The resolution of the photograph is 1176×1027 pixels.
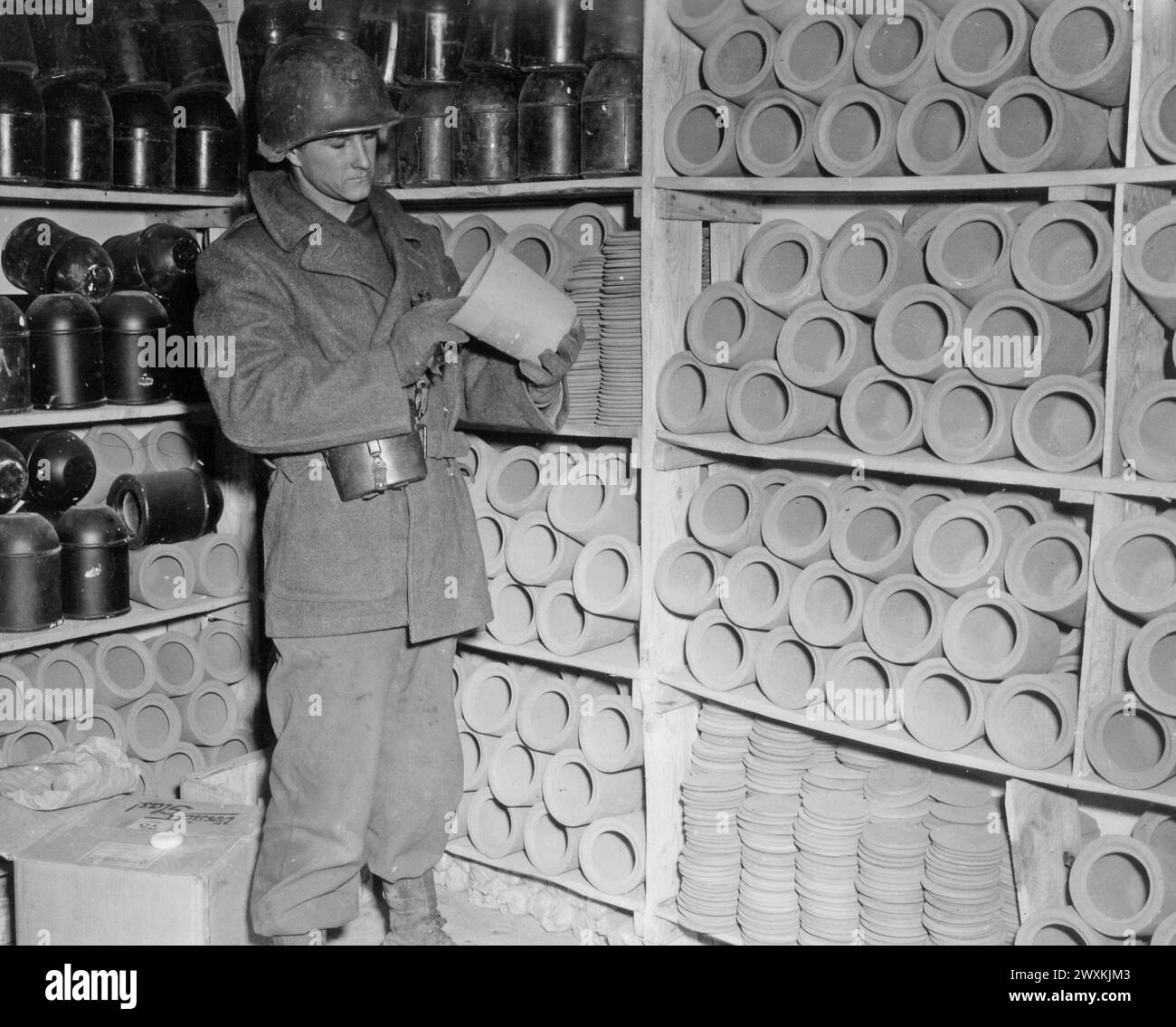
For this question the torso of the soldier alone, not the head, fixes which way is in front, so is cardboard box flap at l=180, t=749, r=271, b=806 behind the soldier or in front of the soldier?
behind

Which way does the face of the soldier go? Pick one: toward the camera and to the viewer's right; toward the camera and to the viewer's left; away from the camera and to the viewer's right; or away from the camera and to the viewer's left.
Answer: toward the camera and to the viewer's right

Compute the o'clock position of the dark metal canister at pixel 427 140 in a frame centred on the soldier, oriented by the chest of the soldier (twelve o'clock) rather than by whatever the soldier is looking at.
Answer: The dark metal canister is roughly at 8 o'clock from the soldier.

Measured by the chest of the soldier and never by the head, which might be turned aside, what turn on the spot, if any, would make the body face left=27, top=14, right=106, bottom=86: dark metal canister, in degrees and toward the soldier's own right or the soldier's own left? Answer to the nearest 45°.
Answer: approximately 180°

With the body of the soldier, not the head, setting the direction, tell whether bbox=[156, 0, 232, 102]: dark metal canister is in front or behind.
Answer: behind

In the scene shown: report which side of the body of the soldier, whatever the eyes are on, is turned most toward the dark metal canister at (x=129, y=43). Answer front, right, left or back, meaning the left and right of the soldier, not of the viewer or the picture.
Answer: back

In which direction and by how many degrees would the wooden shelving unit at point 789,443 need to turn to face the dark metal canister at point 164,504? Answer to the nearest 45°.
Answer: approximately 45° to its right

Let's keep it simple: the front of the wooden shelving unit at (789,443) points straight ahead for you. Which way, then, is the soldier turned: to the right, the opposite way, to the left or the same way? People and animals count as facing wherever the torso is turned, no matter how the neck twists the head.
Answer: to the left

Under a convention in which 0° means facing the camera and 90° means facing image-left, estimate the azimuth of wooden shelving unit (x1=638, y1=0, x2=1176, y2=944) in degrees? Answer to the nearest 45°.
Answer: approximately 45°

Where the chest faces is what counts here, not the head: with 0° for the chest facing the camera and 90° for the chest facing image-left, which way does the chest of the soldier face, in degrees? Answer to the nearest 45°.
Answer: approximately 315°

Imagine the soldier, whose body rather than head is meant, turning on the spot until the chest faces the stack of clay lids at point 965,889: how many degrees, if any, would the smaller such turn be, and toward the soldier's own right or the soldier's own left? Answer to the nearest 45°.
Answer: approximately 45° to the soldier's own left

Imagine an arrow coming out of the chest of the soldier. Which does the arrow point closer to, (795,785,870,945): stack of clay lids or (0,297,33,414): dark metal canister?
the stack of clay lids
